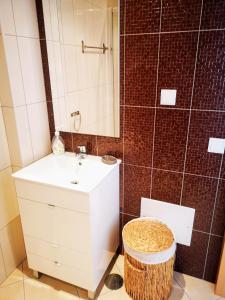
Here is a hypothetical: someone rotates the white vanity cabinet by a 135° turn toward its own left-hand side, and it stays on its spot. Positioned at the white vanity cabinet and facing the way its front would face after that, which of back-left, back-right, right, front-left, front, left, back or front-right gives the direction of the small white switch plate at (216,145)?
front

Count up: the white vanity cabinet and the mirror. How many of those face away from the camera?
0

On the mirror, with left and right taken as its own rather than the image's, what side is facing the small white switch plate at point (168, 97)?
left

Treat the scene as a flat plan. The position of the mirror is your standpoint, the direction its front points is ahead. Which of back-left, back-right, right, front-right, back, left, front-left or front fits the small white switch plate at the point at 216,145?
left
